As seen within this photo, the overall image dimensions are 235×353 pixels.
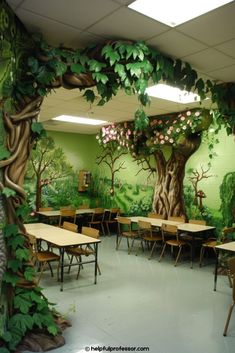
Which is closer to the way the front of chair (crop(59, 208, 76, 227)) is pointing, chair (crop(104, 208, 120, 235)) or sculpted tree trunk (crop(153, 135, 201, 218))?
the chair
